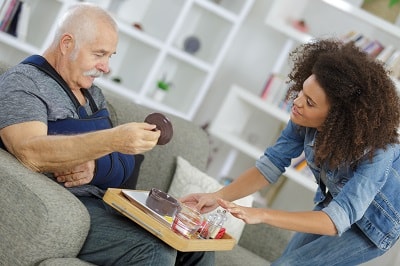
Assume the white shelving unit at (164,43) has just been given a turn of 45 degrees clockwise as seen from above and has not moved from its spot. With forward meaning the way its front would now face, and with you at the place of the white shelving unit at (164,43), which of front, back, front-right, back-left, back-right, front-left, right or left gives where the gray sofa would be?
front-left

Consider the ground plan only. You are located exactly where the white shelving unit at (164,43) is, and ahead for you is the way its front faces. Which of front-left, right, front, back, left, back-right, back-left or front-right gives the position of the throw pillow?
front

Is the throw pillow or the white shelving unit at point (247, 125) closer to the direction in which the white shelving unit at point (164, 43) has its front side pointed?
the throw pillow

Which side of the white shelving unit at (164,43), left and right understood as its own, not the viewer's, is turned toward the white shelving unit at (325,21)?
left

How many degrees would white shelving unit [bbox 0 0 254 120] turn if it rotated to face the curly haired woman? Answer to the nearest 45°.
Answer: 0° — it already faces them

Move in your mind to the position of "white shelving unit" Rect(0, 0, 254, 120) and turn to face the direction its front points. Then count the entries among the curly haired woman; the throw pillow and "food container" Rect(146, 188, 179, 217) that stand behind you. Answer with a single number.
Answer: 0

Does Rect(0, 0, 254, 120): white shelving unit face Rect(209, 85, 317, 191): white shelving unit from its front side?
no

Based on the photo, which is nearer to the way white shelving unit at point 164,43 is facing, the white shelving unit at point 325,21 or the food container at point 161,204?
the food container

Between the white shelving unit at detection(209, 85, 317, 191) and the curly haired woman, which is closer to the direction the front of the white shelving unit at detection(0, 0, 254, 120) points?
the curly haired woman

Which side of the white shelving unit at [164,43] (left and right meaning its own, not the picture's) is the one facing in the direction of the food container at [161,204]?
front

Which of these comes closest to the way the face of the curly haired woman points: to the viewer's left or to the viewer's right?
to the viewer's left

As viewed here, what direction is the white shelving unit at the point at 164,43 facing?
toward the camera

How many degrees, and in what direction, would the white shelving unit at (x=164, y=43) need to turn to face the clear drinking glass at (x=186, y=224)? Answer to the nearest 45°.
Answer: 0° — it already faces it
